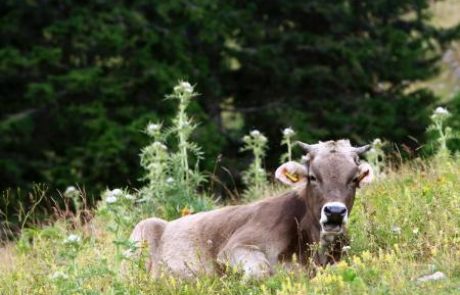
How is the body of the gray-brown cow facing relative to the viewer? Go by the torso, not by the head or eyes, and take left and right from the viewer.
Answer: facing the viewer and to the right of the viewer

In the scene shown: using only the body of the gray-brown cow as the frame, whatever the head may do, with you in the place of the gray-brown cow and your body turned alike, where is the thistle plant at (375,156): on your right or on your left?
on your left

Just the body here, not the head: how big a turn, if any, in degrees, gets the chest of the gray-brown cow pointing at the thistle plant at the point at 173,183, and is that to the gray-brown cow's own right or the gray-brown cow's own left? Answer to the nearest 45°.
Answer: approximately 180°

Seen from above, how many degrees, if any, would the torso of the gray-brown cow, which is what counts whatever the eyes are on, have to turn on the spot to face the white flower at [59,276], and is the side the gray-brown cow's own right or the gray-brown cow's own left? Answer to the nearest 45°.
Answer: approximately 90° to the gray-brown cow's own right

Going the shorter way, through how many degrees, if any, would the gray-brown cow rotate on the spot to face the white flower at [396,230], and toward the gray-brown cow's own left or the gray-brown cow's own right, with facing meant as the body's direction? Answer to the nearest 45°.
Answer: approximately 45° to the gray-brown cow's own left

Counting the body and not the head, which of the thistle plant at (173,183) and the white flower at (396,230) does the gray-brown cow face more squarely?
the white flower

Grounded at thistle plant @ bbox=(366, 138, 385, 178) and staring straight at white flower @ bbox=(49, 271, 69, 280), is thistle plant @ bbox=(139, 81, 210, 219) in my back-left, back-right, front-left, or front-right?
front-right
